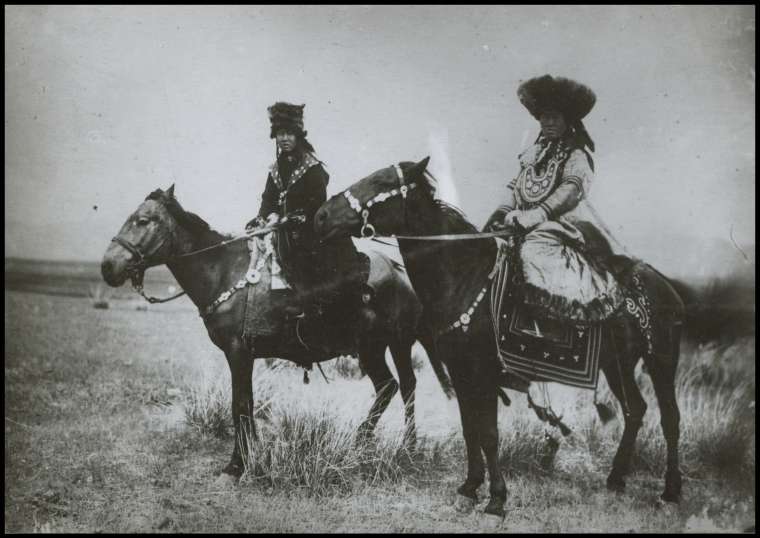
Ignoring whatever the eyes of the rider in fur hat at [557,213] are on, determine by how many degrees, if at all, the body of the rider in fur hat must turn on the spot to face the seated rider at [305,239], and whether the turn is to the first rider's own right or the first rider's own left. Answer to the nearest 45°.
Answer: approximately 45° to the first rider's own right

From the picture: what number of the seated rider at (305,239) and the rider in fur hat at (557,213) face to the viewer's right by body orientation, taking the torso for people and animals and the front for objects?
0

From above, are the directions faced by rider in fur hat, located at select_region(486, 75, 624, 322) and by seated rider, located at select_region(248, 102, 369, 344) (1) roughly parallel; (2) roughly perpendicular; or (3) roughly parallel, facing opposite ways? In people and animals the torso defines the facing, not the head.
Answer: roughly parallel

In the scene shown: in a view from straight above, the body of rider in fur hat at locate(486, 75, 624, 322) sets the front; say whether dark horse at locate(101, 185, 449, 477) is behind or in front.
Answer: in front

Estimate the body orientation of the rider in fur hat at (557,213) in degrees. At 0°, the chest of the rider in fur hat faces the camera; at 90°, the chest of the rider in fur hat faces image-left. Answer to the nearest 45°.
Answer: approximately 45°

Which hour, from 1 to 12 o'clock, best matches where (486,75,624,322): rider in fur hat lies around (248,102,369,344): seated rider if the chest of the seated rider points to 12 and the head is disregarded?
The rider in fur hat is roughly at 8 o'clock from the seated rider.

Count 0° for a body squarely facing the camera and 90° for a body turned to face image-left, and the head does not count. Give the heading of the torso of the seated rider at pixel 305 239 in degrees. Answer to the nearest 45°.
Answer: approximately 45°

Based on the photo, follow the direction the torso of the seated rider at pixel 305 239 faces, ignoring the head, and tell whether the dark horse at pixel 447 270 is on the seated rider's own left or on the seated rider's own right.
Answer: on the seated rider's own left
